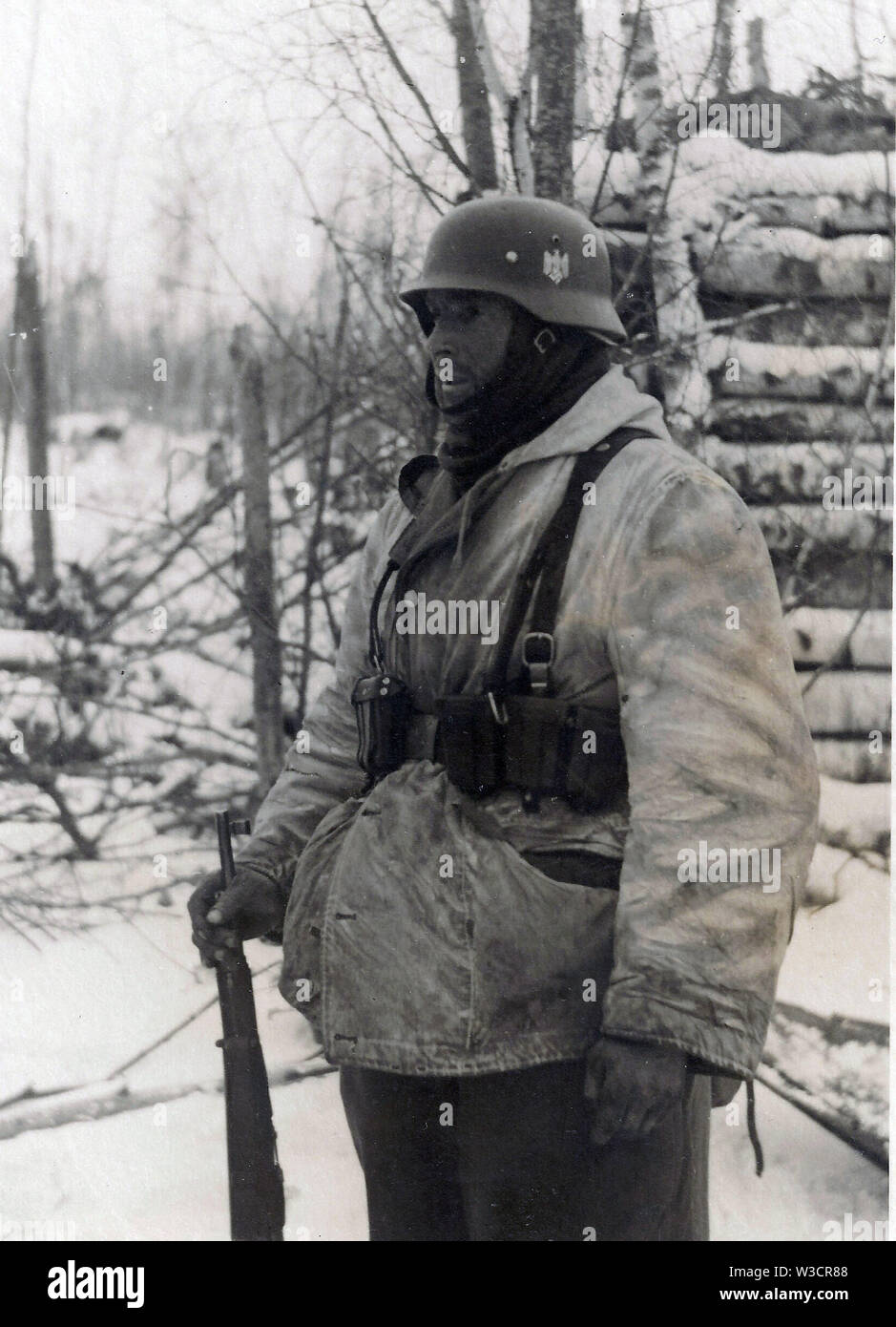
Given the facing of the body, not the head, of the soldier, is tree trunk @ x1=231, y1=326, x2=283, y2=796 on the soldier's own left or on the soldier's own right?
on the soldier's own right

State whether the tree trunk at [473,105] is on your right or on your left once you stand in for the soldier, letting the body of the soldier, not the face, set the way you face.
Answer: on your right

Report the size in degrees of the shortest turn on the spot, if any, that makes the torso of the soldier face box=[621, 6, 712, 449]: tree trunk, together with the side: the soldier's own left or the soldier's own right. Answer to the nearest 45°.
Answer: approximately 135° to the soldier's own right

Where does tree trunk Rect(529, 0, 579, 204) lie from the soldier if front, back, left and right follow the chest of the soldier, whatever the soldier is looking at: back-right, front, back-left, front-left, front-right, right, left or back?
back-right

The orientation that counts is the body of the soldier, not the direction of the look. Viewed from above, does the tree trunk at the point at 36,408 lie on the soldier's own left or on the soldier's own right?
on the soldier's own right

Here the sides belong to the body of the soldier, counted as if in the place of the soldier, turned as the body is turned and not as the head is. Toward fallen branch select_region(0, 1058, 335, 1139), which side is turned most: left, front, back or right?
right

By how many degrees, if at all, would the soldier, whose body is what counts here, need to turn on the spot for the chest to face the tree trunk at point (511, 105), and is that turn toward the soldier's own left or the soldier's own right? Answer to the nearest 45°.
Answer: approximately 135° to the soldier's own right
